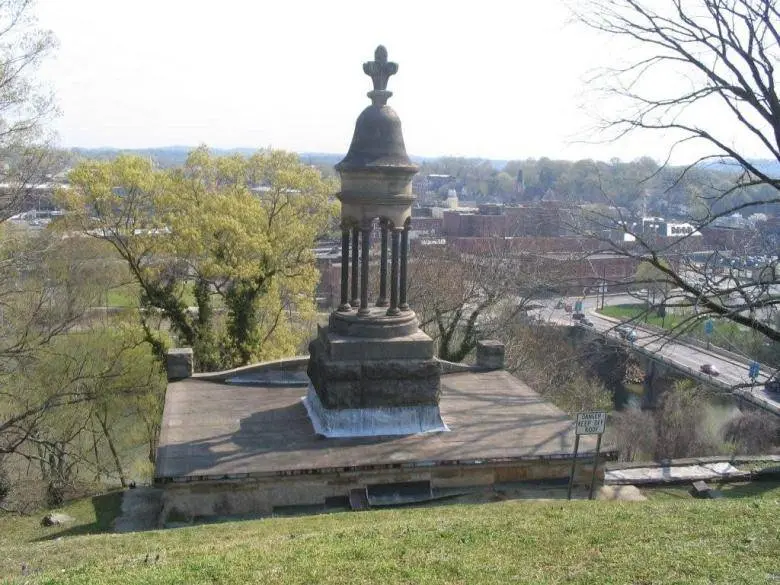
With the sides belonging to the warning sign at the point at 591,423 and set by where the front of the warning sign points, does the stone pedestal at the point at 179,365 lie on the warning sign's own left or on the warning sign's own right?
on the warning sign's own right

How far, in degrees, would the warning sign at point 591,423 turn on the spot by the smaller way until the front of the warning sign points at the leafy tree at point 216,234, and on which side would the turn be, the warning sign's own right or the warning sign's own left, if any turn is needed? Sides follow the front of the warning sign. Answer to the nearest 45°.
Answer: approximately 135° to the warning sign's own right

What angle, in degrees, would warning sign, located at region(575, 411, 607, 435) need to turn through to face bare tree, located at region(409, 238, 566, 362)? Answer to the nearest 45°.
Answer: approximately 180°

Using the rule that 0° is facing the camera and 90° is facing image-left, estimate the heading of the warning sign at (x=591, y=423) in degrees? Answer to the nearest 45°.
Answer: approximately 0°

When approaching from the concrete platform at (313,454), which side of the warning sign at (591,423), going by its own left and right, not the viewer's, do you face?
right

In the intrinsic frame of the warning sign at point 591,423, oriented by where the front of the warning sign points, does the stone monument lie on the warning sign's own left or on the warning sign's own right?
on the warning sign's own right

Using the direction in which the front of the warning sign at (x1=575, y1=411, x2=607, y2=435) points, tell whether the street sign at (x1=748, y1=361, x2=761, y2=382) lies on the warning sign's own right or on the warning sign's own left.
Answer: on the warning sign's own left
